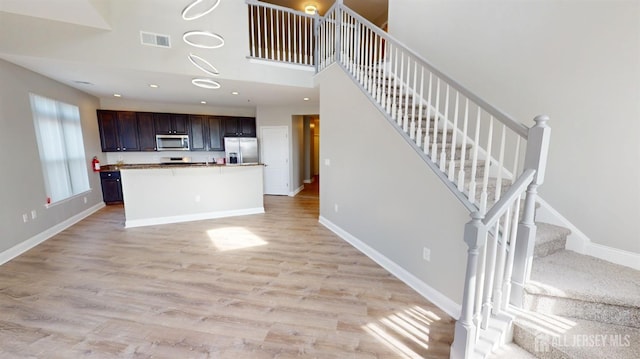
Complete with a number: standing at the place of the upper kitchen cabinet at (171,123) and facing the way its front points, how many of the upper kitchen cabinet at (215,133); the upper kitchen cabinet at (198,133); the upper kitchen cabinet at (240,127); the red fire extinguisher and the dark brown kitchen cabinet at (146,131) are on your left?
3

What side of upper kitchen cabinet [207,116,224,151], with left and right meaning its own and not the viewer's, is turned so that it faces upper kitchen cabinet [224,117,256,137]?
left

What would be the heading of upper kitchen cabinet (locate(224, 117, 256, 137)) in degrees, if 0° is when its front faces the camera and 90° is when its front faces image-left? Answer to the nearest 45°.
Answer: approximately 0°

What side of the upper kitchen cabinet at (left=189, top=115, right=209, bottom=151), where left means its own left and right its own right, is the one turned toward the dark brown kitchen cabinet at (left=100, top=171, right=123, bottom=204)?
right

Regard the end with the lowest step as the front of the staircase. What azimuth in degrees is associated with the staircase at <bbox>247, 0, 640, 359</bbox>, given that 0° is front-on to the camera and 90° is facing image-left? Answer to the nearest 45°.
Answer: approximately 315°

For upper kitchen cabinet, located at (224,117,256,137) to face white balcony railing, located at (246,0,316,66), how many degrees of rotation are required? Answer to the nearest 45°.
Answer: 0° — it already faces it

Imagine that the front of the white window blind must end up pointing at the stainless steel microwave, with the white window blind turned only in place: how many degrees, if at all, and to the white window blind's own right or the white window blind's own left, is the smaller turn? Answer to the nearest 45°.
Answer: approximately 90° to the white window blind's own left

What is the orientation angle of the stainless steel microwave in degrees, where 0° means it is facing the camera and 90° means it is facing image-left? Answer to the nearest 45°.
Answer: approximately 0°

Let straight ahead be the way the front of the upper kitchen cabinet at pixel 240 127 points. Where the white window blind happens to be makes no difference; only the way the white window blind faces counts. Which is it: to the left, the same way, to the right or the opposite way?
to the left

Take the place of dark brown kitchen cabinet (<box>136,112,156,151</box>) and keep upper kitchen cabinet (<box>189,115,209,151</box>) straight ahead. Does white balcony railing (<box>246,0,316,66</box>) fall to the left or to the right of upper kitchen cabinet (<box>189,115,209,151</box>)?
right

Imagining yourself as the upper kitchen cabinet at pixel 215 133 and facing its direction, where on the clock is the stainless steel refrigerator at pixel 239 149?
The stainless steel refrigerator is roughly at 10 o'clock from the upper kitchen cabinet.

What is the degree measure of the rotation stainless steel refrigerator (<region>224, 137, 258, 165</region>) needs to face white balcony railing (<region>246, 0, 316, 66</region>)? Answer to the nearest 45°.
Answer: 0° — it already faces it
